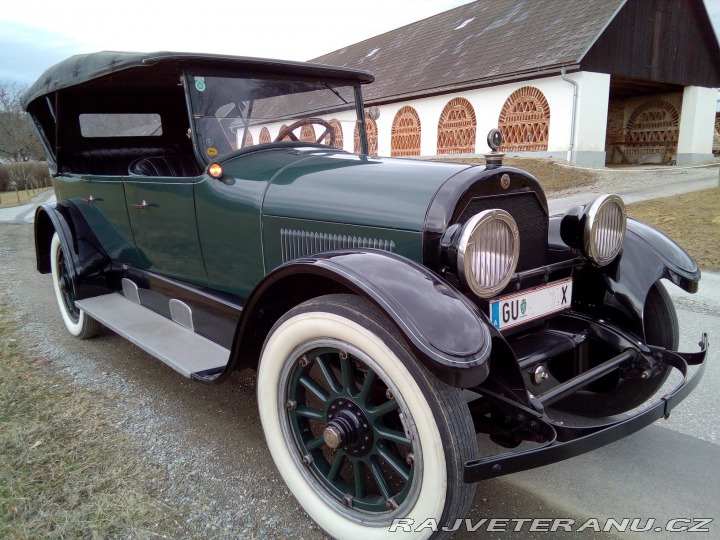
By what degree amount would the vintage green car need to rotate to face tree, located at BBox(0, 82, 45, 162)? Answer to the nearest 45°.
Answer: approximately 180°

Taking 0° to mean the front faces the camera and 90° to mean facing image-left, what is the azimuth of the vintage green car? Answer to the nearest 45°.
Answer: approximately 315°
